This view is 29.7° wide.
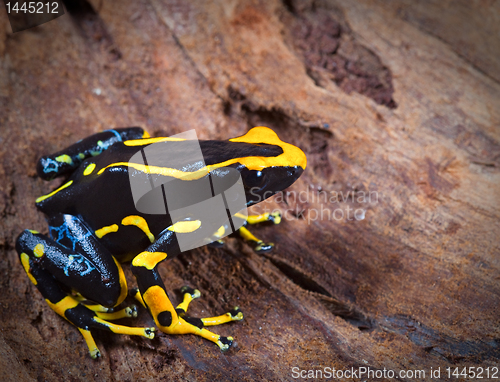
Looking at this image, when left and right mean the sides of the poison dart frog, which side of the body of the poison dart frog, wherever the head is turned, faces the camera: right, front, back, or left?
right
